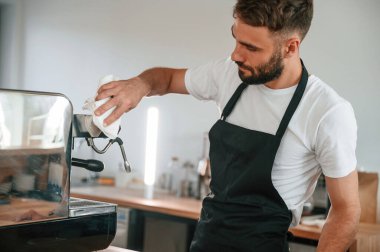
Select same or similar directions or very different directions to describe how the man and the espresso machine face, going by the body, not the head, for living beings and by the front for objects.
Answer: very different directions

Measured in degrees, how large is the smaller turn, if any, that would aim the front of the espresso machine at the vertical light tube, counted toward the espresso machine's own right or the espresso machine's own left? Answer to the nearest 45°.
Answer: approximately 90° to the espresso machine's own left

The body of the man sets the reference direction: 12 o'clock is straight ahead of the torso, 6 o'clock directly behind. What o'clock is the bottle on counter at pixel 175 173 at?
The bottle on counter is roughly at 4 o'clock from the man.

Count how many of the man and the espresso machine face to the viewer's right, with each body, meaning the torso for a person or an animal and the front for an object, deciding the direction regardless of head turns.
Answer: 1

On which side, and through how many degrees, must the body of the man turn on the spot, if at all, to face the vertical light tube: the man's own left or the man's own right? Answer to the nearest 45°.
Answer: approximately 135° to the man's own right

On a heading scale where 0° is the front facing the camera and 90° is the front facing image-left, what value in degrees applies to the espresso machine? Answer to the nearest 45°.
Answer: approximately 270°

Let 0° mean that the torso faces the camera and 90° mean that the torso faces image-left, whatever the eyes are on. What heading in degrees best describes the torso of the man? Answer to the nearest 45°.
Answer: approximately 45°

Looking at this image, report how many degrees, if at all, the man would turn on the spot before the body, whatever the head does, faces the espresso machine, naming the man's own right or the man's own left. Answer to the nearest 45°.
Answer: approximately 45° to the man's own right
